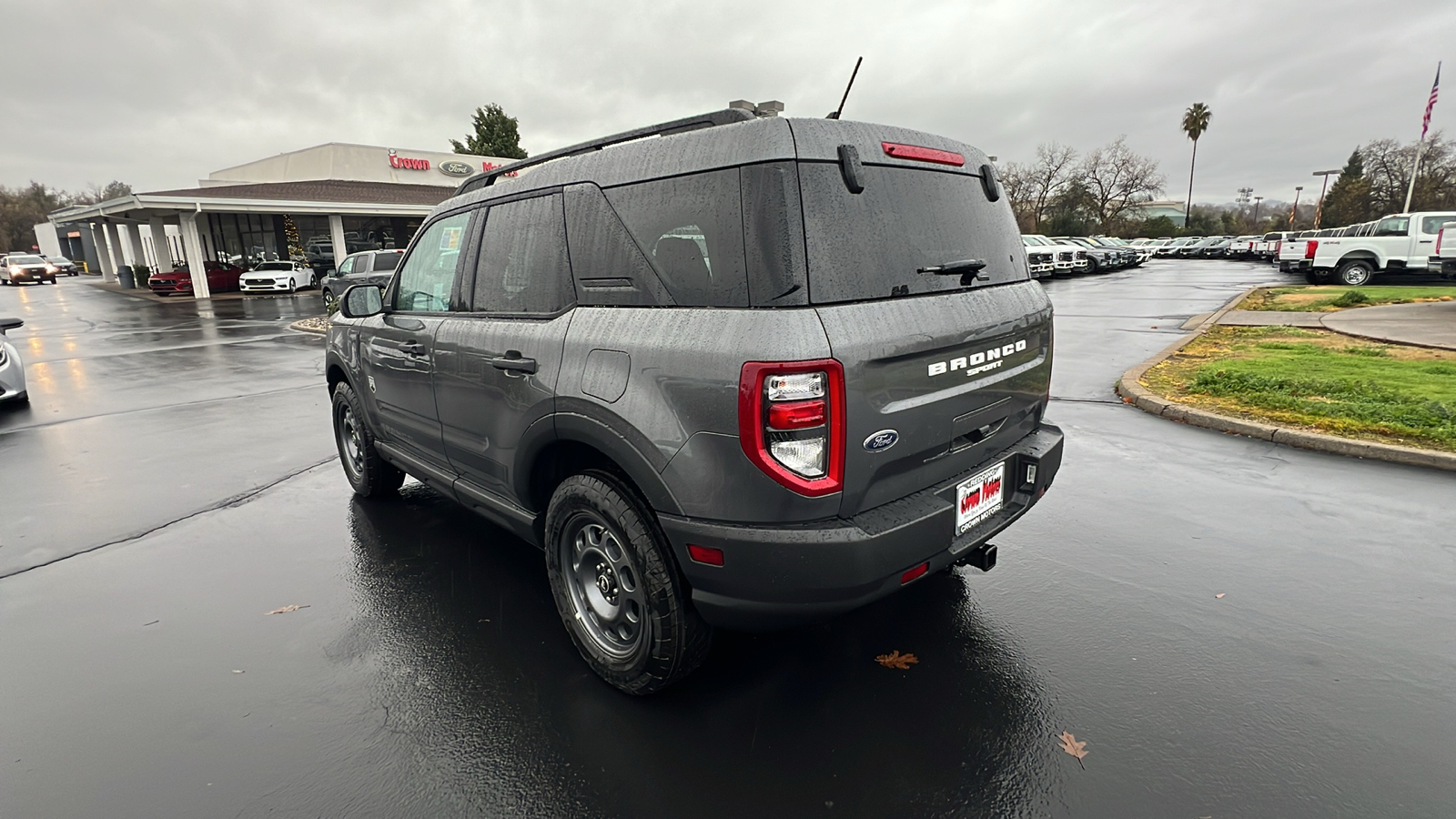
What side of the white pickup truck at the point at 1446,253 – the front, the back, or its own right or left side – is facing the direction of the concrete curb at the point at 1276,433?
right

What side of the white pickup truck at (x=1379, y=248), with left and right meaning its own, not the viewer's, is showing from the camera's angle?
right

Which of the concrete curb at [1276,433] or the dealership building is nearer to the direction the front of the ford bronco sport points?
the dealership building

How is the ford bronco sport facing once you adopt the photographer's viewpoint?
facing away from the viewer and to the left of the viewer

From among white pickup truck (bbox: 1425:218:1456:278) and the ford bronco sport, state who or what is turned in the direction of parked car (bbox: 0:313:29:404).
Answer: the ford bronco sport

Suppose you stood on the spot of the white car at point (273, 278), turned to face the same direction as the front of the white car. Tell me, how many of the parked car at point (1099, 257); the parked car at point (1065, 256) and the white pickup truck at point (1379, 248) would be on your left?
3

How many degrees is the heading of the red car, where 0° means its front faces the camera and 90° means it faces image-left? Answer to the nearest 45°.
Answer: approximately 45°

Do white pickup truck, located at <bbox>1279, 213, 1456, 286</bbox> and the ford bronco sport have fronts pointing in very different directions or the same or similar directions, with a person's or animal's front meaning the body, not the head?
very different directions

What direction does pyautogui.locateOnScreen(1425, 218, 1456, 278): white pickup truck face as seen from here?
to the viewer's right

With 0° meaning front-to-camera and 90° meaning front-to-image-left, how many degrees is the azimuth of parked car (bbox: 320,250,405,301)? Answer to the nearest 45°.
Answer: approximately 45°

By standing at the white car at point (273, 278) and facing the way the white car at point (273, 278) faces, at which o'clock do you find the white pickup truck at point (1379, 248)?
The white pickup truck is roughly at 9 o'clock from the white car.

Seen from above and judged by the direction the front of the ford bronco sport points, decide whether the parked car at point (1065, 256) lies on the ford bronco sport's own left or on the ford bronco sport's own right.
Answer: on the ford bronco sport's own right

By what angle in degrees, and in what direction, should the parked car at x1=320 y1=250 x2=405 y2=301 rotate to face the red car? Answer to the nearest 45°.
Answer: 0° — it already faces it
